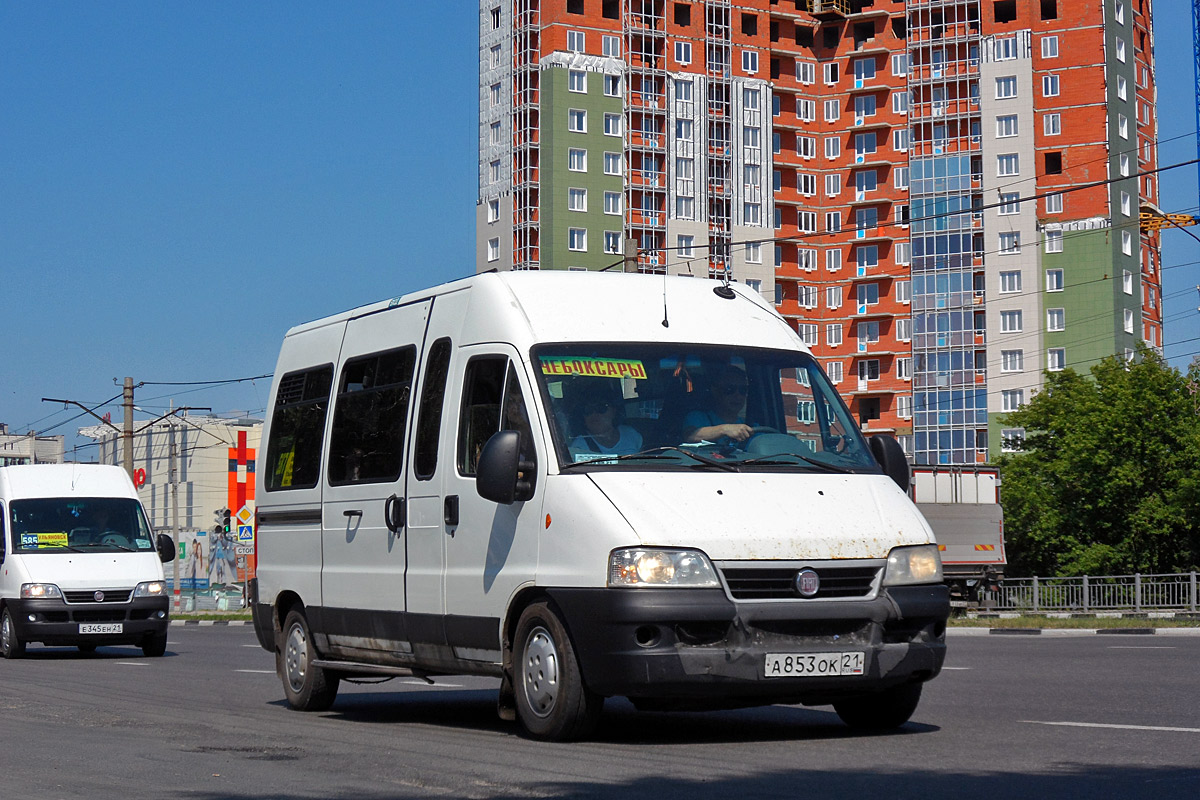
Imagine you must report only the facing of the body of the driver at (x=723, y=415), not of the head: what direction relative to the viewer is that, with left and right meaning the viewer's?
facing the viewer and to the right of the viewer

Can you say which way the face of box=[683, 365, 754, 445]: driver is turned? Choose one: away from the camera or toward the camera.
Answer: toward the camera

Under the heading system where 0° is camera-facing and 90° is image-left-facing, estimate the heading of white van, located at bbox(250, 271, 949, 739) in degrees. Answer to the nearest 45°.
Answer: approximately 315°

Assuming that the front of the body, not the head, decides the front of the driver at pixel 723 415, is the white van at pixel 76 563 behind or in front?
behind

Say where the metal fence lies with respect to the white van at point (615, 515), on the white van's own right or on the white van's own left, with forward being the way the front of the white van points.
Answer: on the white van's own left

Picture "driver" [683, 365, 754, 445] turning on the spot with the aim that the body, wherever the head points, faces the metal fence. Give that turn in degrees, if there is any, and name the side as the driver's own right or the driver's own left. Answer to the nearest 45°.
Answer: approximately 135° to the driver's own left
